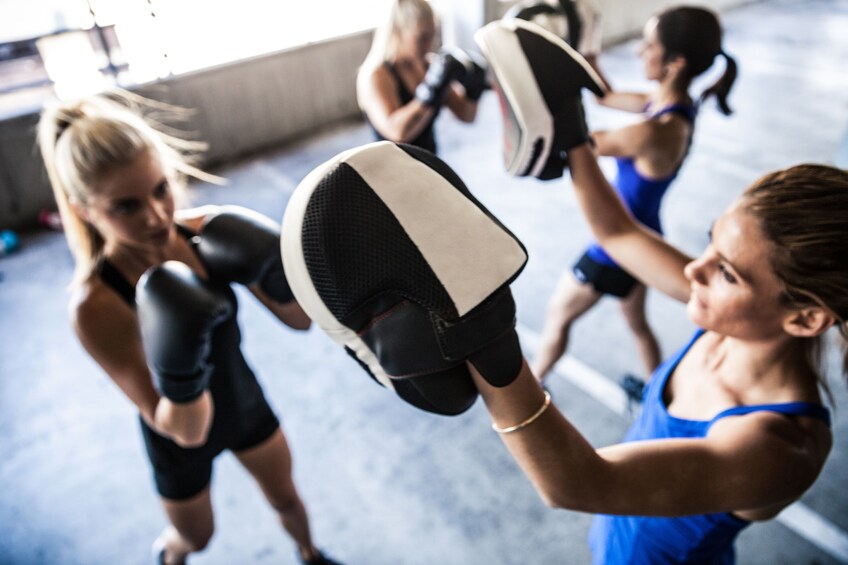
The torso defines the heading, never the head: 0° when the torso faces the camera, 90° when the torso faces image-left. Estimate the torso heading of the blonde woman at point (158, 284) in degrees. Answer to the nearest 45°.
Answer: approximately 315°

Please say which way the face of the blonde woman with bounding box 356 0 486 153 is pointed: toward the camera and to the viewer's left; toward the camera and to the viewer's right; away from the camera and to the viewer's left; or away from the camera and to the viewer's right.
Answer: toward the camera and to the viewer's right

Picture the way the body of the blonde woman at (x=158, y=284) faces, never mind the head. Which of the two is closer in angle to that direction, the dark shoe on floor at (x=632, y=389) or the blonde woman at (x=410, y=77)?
the dark shoe on floor

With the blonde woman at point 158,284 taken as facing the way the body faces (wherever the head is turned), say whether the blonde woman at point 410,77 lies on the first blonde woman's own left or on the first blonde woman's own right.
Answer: on the first blonde woman's own left

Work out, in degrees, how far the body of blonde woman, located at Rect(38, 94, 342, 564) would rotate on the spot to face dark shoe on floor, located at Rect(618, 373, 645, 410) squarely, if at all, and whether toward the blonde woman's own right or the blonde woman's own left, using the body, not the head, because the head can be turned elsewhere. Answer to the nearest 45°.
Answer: approximately 45° to the blonde woman's own left

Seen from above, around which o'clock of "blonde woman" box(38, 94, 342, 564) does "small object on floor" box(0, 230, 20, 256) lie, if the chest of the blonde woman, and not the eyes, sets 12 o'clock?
The small object on floor is roughly at 7 o'clock from the blonde woman.
